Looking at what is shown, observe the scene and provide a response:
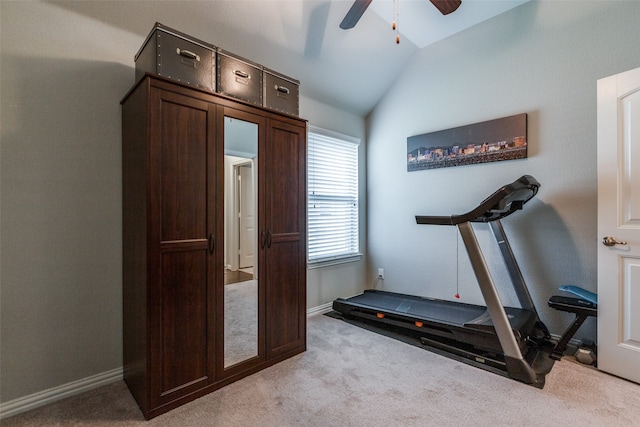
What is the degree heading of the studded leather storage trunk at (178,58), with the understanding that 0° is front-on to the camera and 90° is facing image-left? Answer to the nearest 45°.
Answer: approximately 315°

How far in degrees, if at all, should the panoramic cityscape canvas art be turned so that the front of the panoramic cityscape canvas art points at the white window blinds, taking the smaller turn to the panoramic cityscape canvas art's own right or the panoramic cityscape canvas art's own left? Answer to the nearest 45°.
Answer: approximately 45° to the panoramic cityscape canvas art's own right

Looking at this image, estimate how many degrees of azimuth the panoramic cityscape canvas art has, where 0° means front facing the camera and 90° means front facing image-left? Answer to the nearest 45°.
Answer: approximately 45°

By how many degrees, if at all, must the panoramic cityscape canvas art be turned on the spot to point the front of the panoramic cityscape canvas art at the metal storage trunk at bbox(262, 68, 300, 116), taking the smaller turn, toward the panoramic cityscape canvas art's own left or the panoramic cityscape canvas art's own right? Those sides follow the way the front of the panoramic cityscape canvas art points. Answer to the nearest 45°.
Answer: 0° — it already faces it

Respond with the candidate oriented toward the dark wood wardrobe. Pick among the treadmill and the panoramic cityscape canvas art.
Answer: the panoramic cityscape canvas art

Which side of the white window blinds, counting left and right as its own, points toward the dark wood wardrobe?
right

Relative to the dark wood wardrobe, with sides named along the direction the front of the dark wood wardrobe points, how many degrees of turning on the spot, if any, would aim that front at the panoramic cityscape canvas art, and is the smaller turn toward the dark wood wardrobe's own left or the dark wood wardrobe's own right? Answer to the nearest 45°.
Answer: approximately 45° to the dark wood wardrobe's own left

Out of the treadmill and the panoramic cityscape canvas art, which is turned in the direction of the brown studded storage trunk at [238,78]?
the panoramic cityscape canvas art

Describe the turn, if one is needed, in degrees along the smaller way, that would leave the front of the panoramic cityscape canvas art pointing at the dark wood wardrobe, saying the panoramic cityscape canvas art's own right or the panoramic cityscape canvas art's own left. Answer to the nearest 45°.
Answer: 0° — it already faces it
